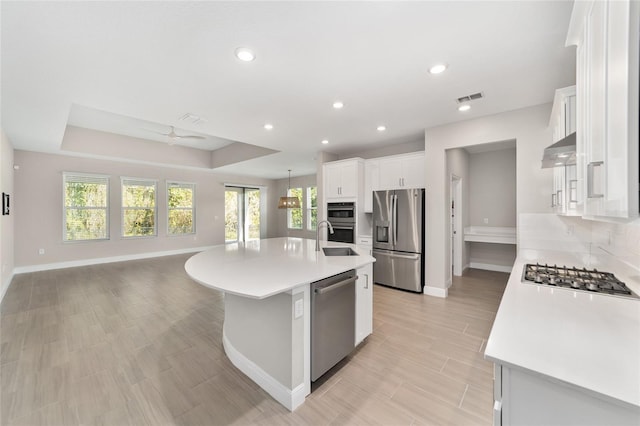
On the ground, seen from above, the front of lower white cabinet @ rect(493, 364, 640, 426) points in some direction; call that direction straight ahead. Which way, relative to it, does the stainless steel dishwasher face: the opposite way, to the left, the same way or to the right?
the opposite way

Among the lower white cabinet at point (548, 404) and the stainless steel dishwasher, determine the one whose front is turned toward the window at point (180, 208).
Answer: the lower white cabinet

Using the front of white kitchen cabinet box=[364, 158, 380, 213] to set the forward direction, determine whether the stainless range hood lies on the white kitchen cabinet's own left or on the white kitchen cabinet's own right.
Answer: on the white kitchen cabinet's own left

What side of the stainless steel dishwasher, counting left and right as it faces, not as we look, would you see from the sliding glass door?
back

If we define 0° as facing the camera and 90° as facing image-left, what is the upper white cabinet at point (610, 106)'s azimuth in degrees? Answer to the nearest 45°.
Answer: approximately 90°

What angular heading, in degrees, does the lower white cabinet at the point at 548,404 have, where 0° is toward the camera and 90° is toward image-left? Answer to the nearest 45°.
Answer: approximately 90°

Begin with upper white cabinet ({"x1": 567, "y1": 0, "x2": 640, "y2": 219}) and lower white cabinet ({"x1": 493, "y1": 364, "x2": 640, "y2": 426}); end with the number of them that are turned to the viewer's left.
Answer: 2

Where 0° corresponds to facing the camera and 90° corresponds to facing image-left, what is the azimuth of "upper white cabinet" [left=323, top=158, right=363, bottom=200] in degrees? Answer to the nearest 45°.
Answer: approximately 45°

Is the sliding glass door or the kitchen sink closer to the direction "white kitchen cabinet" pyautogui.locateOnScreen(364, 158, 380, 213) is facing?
the kitchen sink

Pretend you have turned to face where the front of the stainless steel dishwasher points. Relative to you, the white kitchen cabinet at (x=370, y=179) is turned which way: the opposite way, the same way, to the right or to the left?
to the right

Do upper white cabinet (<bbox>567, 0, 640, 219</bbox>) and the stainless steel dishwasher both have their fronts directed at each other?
yes
